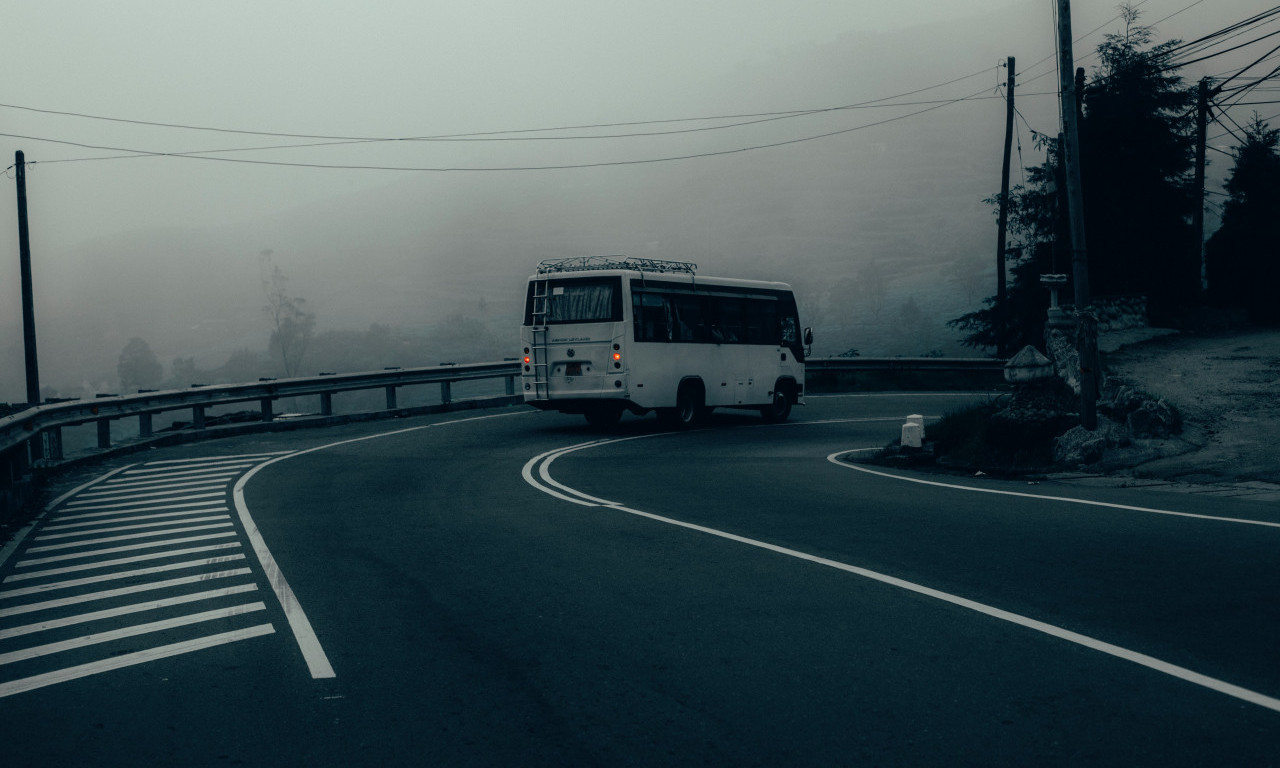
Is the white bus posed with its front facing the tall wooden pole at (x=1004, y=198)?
yes

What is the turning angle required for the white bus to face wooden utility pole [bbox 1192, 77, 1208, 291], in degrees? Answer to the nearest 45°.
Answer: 0° — it already faces it

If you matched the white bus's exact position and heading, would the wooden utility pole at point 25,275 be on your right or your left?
on your left

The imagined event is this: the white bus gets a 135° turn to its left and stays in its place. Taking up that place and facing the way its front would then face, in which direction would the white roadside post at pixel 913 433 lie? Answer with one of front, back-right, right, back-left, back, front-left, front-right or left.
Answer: back-left

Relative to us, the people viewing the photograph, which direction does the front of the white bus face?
facing away from the viewer and to the right of the viewer

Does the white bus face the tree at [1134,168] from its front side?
yes

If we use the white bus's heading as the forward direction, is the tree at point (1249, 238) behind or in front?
in front
